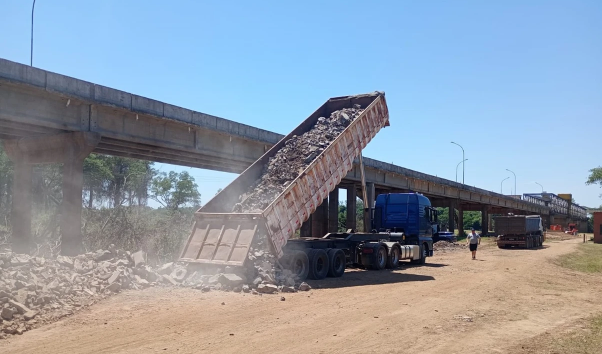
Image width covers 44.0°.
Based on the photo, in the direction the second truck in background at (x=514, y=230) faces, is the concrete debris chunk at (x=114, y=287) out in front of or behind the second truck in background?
behind

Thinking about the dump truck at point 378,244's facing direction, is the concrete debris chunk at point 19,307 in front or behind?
behind

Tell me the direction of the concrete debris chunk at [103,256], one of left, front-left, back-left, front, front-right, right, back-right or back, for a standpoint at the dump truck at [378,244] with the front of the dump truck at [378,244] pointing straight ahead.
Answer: back

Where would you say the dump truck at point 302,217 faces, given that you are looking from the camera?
facing away from the viewer and to the right of the viewer

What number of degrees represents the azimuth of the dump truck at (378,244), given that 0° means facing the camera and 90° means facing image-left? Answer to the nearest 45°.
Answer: approximately 225°

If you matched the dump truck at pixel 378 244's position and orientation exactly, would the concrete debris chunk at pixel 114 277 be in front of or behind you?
behind

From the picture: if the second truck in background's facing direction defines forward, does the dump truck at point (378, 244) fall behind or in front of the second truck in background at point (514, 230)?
behind

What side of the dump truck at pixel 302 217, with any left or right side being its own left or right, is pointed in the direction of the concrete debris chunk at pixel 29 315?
back

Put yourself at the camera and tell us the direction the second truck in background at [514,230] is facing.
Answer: facing away from the viewer and to the right of the viewer

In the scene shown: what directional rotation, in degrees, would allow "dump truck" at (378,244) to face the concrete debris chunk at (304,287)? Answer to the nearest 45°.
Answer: approximately 135° to its right
